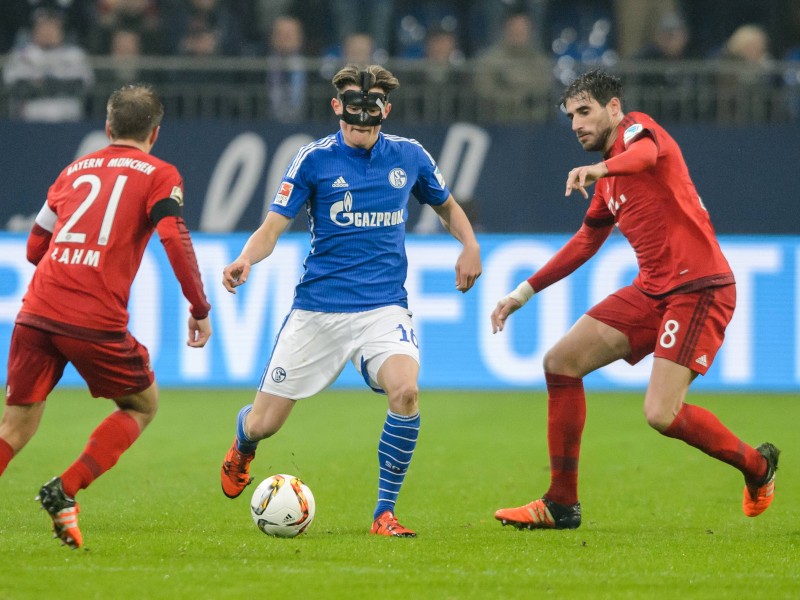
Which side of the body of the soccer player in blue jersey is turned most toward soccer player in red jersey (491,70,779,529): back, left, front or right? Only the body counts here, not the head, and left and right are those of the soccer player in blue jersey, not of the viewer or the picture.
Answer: left

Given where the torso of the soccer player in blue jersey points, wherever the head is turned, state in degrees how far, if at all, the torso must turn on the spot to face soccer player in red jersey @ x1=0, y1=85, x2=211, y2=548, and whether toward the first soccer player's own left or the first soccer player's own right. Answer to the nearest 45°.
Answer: approximately 45° to the first soccer player's own right
